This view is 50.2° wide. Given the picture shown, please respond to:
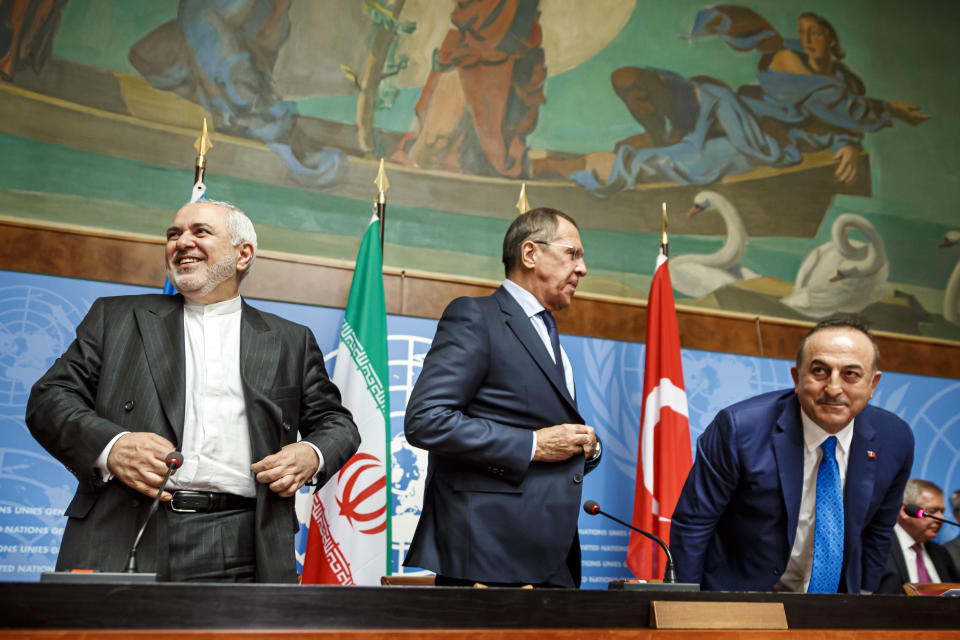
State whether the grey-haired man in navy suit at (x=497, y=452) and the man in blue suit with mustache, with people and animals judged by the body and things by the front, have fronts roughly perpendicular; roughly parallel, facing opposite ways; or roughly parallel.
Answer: roughly perpendicular

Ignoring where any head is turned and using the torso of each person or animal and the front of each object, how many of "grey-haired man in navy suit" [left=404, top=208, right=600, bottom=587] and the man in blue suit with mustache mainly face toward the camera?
1

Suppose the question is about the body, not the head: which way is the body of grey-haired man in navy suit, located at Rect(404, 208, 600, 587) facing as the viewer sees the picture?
to the viewer's right

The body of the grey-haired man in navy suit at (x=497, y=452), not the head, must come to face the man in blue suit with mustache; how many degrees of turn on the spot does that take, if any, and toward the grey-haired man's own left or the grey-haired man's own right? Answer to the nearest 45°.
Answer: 0° — they already face them

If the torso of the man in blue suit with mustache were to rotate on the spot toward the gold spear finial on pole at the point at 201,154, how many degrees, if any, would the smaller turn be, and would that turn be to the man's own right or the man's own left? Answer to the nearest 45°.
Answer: approximately 90° to the man's own right

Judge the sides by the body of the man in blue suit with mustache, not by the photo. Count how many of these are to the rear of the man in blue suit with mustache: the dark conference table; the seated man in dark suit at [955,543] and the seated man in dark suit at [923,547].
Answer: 2

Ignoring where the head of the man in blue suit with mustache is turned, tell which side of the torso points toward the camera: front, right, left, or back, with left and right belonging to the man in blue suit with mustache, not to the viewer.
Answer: front

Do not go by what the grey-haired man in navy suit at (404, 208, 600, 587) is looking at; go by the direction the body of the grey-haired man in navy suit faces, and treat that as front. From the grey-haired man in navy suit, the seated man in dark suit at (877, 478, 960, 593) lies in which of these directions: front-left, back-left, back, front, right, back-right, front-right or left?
front-left

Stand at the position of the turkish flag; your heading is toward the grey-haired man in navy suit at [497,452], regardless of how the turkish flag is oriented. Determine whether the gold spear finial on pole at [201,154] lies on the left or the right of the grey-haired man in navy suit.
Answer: right

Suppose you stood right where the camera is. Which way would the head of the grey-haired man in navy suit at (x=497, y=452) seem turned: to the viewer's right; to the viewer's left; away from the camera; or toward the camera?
to the viewer's right

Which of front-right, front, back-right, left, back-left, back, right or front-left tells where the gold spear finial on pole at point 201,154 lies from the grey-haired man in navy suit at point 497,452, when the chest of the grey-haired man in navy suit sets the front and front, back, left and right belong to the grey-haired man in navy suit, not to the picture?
back-left
